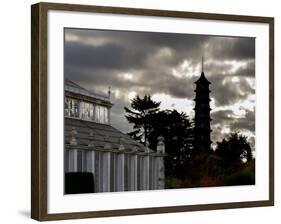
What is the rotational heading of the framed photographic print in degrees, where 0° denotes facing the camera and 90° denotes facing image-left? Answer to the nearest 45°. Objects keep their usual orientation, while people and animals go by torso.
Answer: approximately 315°
